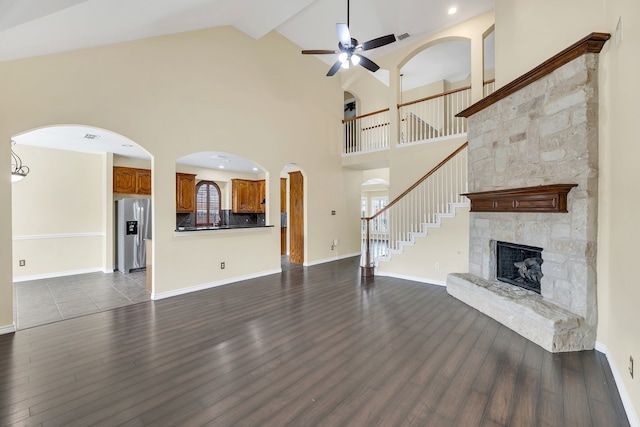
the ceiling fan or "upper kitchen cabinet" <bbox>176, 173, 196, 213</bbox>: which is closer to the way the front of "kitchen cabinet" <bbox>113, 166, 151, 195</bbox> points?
the ceiling fan

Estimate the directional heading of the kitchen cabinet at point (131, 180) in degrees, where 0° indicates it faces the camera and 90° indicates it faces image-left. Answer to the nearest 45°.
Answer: approximately 315°

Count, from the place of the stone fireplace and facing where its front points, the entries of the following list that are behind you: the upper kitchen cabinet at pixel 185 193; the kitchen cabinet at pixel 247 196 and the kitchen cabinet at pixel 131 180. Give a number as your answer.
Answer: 0

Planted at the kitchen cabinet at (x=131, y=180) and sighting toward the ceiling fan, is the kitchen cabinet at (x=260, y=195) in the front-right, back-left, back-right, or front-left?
front-left

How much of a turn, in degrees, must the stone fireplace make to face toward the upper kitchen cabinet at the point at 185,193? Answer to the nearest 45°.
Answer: approximately 45° to its right

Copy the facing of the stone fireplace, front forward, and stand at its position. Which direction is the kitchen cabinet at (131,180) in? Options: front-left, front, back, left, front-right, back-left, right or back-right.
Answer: front-right

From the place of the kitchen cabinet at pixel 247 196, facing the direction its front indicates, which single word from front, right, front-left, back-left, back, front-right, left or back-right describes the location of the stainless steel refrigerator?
right

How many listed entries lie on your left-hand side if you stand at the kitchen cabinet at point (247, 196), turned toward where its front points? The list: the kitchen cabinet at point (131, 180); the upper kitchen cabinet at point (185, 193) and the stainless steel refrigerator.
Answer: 0

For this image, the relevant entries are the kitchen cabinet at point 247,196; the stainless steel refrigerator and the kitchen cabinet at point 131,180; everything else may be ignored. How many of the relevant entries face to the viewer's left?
0

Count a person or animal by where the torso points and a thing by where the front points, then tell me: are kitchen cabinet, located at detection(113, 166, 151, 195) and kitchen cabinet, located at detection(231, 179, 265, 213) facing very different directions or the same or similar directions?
same or similar directions

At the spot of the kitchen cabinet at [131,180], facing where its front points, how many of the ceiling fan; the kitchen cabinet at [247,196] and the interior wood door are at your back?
0

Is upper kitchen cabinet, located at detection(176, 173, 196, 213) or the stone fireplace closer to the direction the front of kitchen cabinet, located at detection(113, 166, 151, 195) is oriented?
the stone fireplace

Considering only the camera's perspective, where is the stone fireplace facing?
facing the viewer and to the left of the viewer

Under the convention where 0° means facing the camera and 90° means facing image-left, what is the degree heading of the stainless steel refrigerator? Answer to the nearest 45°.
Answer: approximately 315°

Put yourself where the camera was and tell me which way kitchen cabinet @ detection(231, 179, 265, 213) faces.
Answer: facing the viewer and to the right of the viewer

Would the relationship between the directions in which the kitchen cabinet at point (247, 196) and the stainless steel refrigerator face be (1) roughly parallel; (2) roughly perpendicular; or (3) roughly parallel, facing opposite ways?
roughly parallel
